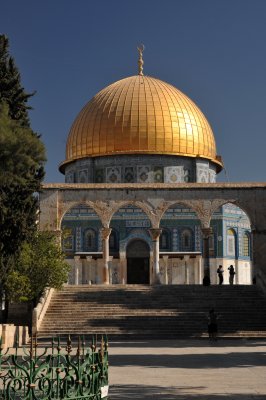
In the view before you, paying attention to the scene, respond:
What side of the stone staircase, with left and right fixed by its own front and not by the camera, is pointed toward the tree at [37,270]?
right

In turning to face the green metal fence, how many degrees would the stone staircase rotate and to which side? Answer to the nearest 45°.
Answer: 0° — it already faces it

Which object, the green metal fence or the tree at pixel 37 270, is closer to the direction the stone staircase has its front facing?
the green metal fence

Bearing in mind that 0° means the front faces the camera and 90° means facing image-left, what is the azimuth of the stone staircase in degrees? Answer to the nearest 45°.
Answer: approximately 0°
